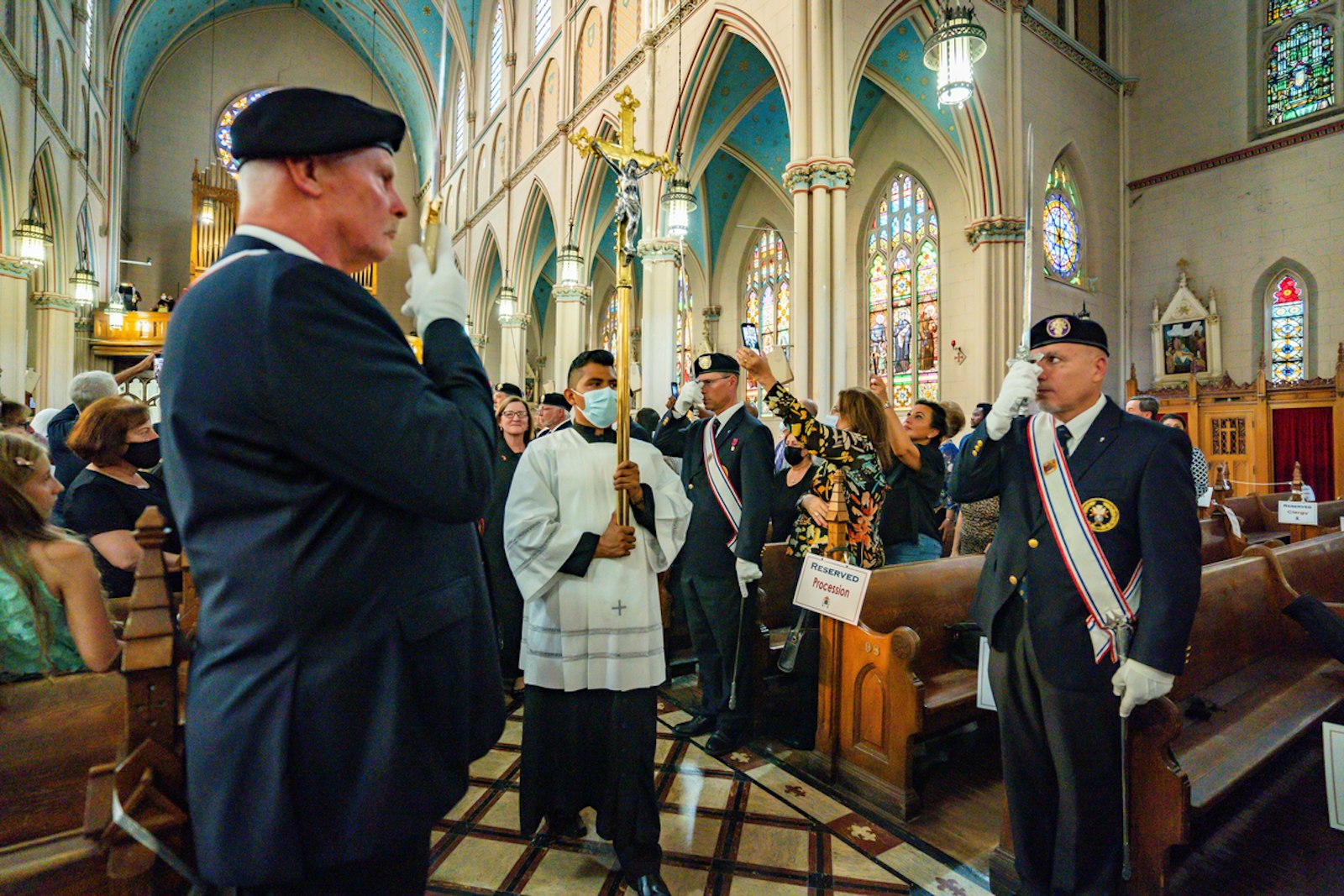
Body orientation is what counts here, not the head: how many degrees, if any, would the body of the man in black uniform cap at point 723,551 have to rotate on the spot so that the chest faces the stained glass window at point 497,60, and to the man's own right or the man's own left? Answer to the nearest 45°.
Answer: approximately 135° to the man's own right

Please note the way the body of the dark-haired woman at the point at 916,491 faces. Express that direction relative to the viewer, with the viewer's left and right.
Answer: facing to the left of the viewer

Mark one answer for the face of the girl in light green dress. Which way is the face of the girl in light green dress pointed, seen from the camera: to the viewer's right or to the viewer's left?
to the viewer's right

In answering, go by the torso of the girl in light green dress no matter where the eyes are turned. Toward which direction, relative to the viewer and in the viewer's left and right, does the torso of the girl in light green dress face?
facing away from the viewer and to the right of the viewer

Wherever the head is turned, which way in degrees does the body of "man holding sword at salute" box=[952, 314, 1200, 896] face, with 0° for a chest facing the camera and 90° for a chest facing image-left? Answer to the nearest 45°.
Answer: approximately 45°

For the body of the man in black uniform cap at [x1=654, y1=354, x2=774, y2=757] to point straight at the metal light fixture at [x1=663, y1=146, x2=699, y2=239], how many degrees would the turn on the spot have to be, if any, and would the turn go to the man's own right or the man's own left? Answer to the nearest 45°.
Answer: approximately 135° to the man's own right

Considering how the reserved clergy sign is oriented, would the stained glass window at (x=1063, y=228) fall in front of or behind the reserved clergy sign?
behind

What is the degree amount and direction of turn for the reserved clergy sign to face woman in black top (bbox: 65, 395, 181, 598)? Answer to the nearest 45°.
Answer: approximately 45° to its right

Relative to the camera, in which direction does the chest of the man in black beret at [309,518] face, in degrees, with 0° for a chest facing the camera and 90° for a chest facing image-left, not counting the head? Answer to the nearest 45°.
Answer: approximately 270°

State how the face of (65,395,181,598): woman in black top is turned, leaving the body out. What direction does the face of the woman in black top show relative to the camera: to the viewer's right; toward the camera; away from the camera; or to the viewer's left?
to the viewer's right

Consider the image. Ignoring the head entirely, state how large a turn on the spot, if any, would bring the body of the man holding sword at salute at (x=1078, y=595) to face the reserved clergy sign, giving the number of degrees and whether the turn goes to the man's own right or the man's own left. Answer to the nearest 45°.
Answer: approximately 135° to the man's own right

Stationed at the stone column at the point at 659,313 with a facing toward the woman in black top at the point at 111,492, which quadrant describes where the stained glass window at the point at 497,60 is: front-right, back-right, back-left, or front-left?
back-right

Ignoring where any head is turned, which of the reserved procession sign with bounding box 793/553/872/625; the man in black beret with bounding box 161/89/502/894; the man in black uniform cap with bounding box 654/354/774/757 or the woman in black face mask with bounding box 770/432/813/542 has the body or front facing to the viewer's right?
the man in black beret
